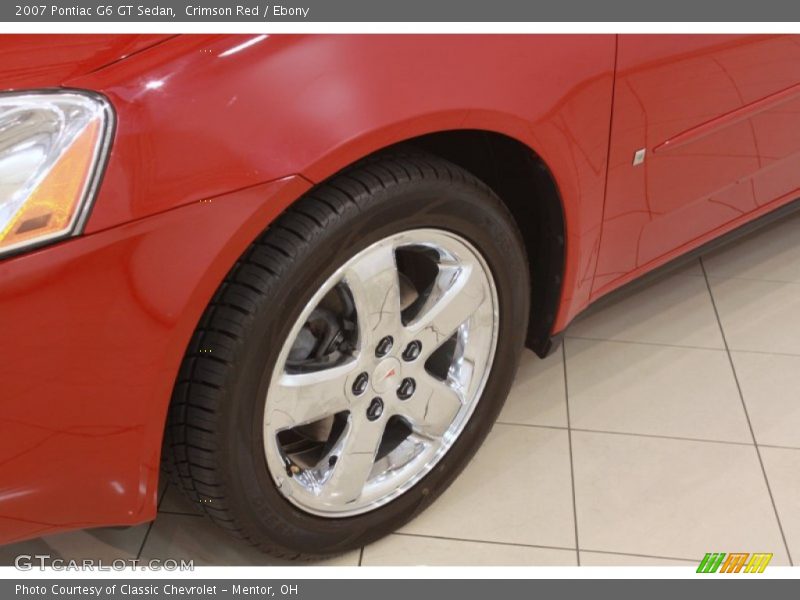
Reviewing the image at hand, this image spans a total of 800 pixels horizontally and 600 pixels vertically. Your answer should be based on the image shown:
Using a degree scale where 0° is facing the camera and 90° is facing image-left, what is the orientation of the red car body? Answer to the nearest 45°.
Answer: approximately 45°
